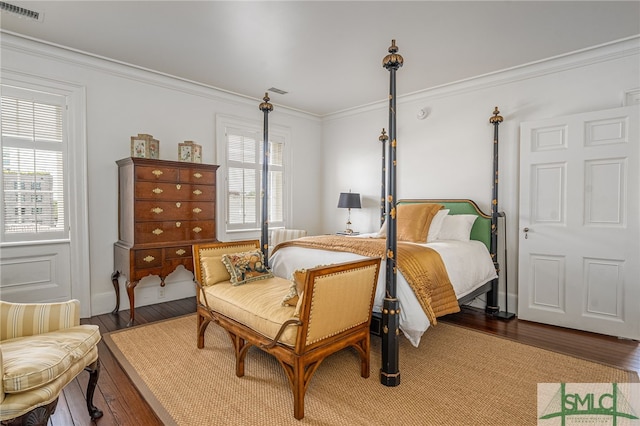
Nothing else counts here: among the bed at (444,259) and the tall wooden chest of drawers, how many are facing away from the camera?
0

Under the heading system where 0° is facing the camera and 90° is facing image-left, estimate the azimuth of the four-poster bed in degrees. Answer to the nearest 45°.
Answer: approximately 45°

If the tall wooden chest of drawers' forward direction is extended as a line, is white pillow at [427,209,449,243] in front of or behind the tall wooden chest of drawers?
in front

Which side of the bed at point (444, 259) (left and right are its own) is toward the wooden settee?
front

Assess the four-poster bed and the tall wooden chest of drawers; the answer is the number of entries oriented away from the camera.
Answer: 0

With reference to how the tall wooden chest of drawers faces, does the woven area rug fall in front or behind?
in front

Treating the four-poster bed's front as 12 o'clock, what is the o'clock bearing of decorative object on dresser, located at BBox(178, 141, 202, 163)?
The decorative object on dresser is roughly at 2 o'clock from the four-poster bed.

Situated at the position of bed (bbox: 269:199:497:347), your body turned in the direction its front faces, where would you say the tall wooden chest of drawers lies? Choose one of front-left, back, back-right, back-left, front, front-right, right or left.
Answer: front-right

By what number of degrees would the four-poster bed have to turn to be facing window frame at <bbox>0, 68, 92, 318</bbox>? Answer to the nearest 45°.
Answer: approximately 45° to its right
